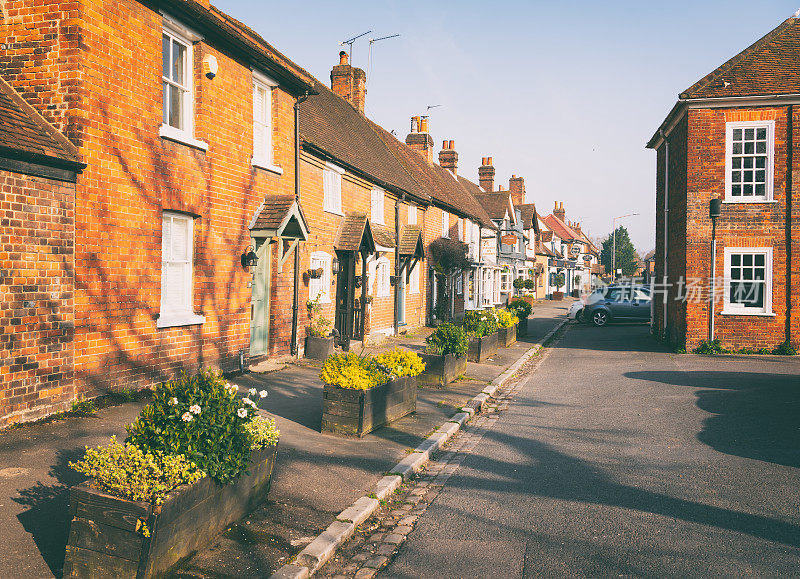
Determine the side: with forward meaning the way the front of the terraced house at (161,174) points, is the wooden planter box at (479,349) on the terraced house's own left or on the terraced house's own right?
on the terraced house's own left

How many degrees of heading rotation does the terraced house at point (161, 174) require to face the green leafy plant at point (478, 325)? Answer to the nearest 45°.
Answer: approximately 90° to its left

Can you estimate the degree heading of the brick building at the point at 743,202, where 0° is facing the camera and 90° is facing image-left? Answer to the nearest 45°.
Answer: approximately 0°

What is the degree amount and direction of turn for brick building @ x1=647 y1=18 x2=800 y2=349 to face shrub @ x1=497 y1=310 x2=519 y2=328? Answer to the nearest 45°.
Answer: approximately 90° to its right

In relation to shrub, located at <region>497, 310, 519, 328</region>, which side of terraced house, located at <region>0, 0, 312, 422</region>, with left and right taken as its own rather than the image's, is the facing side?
left

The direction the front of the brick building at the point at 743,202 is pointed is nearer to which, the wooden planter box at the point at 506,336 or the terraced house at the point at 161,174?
the terraced house

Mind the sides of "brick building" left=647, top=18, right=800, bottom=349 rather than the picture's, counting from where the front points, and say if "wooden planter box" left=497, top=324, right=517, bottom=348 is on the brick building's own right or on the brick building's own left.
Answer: on the brick building's own right

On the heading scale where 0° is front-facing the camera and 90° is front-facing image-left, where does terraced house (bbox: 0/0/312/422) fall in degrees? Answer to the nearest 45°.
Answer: approximately 315°

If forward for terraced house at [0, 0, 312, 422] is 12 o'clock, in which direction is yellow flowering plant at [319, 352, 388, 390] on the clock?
The yellow flowering plant is roughly at 12 o'clock from the terraced house.

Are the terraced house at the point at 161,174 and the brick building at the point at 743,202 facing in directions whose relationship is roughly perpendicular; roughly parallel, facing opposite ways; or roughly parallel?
roughly perpendicular

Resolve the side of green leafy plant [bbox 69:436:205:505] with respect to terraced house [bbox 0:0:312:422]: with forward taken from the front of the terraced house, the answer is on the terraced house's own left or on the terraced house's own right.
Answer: on the terraced house's own right
